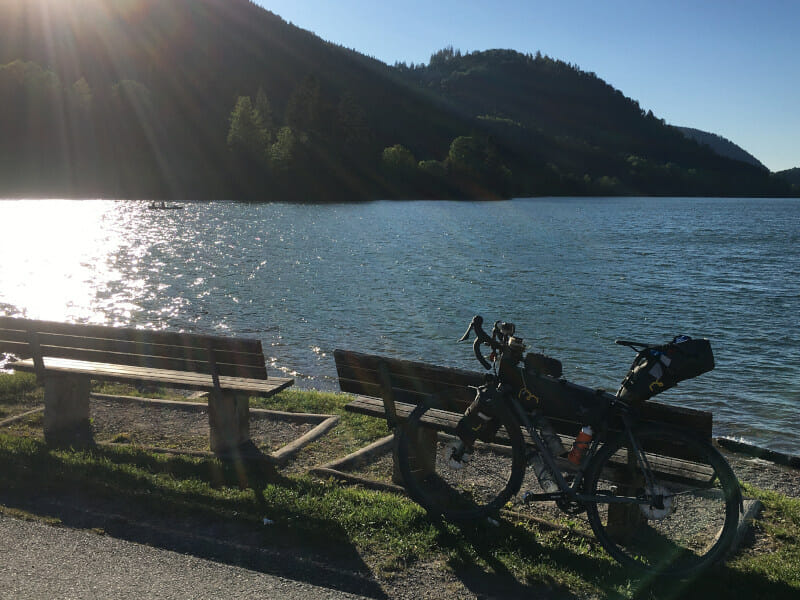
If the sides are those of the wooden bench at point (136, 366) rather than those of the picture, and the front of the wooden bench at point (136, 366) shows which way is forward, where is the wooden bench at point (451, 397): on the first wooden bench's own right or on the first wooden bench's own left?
on the first wooden bench's own right

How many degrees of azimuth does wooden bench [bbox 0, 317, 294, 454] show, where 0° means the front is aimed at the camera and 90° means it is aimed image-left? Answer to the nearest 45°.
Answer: approximately 225°

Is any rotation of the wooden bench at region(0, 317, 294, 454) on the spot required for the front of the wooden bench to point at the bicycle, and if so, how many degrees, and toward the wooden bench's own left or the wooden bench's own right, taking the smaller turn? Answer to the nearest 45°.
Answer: approximately 90° to the wooden bench's own right
